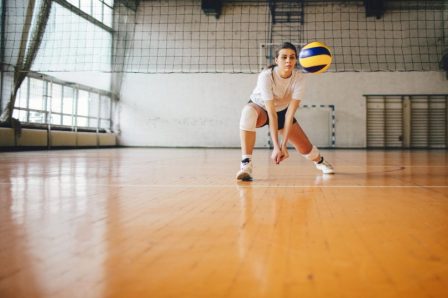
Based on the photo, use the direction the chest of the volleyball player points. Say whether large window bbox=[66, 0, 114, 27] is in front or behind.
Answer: behind

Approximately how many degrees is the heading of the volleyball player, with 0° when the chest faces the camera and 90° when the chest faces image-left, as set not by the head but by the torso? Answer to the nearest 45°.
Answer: approximately 0°

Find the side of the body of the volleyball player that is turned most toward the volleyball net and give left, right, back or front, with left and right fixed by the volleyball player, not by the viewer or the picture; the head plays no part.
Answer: back

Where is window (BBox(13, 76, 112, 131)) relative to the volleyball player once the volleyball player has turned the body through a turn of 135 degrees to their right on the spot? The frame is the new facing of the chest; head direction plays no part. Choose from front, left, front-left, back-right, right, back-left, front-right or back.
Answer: front
